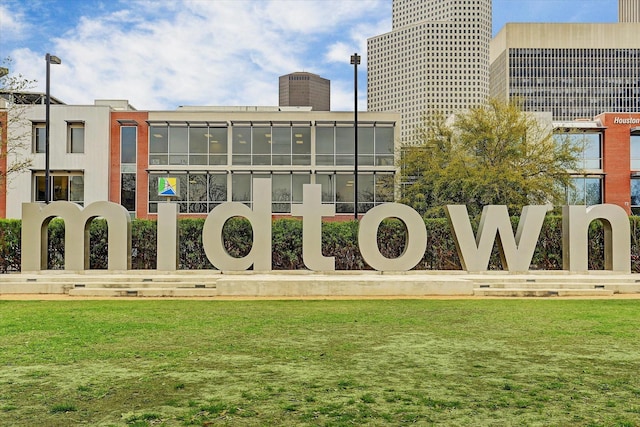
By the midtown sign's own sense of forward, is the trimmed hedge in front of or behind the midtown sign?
behind

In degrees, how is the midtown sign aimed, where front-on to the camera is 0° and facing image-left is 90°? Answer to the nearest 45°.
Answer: approximately 0°
